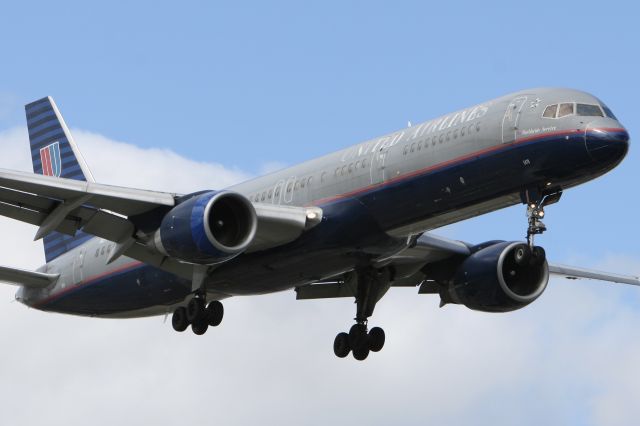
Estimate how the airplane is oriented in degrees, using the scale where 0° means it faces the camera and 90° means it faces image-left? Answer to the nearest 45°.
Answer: approximately 315°
